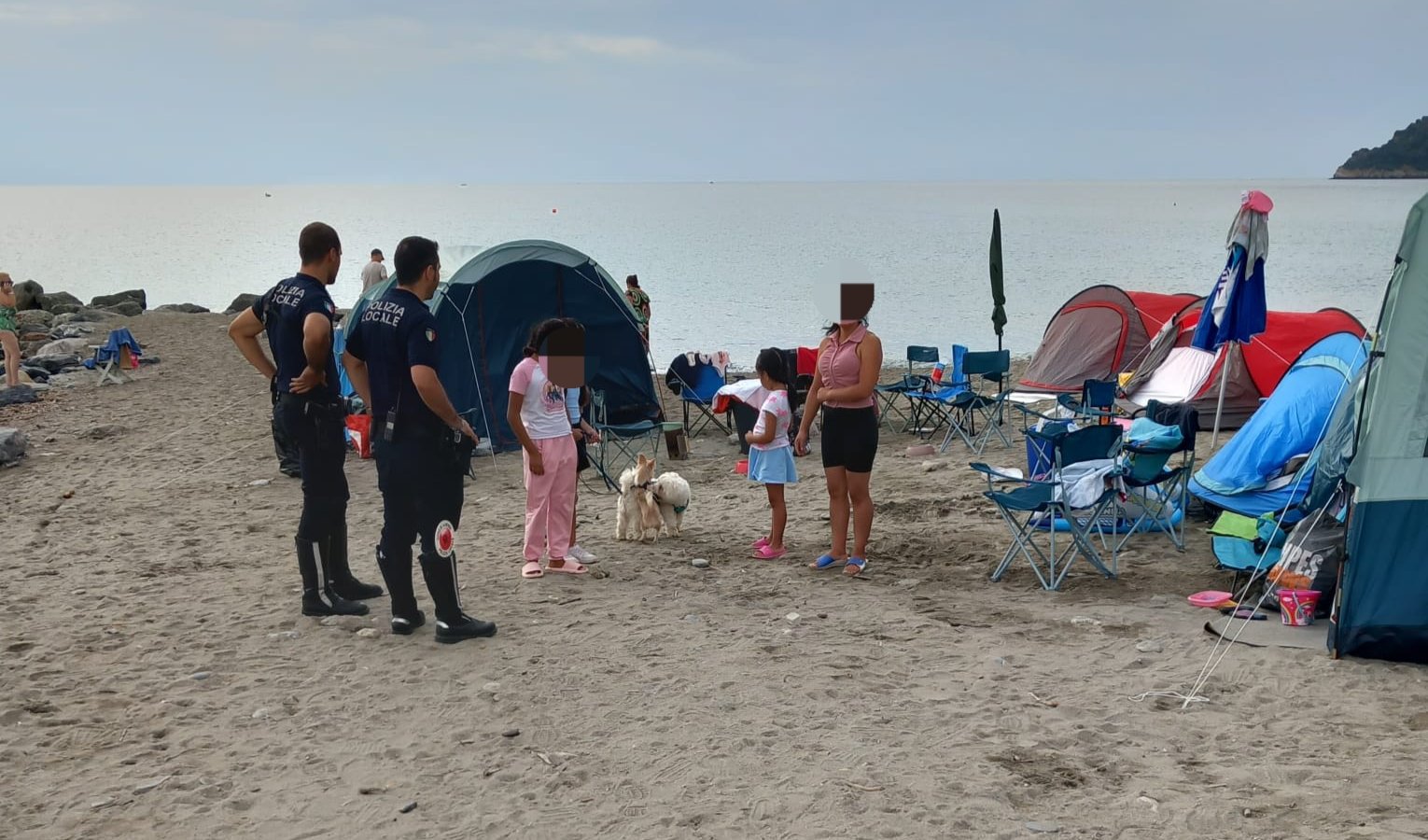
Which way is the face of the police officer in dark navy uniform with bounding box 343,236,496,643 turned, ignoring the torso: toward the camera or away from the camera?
away from the camera

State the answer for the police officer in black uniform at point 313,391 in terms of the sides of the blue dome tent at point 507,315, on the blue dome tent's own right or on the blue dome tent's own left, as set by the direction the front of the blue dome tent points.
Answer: on the blue dome tent's own right

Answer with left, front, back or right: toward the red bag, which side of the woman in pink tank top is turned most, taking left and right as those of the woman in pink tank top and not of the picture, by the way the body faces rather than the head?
right

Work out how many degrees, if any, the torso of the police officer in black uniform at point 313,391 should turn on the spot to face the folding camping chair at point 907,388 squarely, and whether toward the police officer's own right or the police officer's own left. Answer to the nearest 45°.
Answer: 0° — they already face it

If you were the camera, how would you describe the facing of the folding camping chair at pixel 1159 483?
facing the viewer and to the left of the viewer

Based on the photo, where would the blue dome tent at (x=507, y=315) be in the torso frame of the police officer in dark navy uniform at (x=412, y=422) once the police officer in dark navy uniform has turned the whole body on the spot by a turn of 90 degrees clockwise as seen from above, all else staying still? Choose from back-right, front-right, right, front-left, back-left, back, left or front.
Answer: back-left

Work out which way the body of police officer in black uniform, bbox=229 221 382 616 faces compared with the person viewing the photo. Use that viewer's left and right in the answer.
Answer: facing away from the viewer and to the right of the viewer

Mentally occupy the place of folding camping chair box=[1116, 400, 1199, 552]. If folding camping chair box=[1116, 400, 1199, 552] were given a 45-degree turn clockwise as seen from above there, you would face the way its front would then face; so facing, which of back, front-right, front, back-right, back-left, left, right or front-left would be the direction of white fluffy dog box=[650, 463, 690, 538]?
front

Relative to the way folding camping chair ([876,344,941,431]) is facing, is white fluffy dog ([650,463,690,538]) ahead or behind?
ahead

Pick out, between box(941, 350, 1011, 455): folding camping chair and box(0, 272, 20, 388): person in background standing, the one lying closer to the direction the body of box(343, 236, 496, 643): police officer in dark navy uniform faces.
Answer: the folding camping chair

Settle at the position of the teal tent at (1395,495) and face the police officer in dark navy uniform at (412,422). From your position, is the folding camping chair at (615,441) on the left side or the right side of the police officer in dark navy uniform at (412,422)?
right

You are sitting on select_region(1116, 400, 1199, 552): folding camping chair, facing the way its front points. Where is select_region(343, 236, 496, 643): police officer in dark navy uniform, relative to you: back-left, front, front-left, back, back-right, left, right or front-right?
front

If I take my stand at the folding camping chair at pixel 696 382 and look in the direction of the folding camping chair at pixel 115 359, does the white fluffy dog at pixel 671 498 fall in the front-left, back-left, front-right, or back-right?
back-left

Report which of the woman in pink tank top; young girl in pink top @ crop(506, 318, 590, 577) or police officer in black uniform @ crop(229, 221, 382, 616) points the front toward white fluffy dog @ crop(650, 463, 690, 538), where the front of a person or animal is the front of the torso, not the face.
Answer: the police officer in black uniform

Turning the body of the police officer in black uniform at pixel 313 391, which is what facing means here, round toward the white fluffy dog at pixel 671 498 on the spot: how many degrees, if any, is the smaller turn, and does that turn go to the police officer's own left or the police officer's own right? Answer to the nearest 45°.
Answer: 0° — they already face it

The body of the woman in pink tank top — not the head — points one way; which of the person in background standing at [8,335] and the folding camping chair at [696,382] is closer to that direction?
the person in background standing

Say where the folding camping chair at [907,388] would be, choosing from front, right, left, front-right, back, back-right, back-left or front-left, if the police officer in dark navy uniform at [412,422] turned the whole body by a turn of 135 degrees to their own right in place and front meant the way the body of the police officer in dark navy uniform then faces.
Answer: back-left
